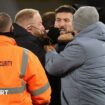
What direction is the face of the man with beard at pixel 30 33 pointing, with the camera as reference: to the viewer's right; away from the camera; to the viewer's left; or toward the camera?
to the viewer's right

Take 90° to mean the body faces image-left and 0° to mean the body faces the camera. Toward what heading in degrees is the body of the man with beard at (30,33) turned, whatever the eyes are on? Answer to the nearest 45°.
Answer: approximately 270°
